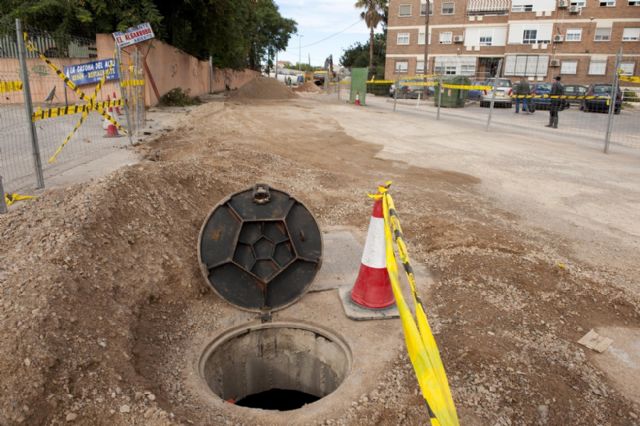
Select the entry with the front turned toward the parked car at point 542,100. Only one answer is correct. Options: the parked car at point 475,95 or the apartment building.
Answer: the apartment building

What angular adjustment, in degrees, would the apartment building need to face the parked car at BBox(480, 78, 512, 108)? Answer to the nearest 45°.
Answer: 0° — it already faces it

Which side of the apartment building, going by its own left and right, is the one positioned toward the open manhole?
front

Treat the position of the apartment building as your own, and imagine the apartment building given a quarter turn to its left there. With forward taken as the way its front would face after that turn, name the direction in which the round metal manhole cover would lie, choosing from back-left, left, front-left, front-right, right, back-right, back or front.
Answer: right

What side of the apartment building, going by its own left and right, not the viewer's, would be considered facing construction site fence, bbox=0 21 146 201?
front

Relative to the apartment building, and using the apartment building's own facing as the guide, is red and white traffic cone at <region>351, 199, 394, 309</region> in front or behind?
in front

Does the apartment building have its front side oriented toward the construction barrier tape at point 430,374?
yes

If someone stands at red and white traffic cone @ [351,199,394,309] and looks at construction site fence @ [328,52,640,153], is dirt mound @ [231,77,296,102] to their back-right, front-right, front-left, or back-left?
front-left

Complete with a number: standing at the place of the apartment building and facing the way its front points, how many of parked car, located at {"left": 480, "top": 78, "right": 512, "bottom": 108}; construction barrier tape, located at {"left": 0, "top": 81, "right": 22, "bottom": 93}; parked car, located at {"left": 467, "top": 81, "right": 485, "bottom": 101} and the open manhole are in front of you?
4

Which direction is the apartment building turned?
toward the camera

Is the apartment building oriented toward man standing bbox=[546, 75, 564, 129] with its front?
yes

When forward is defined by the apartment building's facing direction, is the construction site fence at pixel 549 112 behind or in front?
in front
